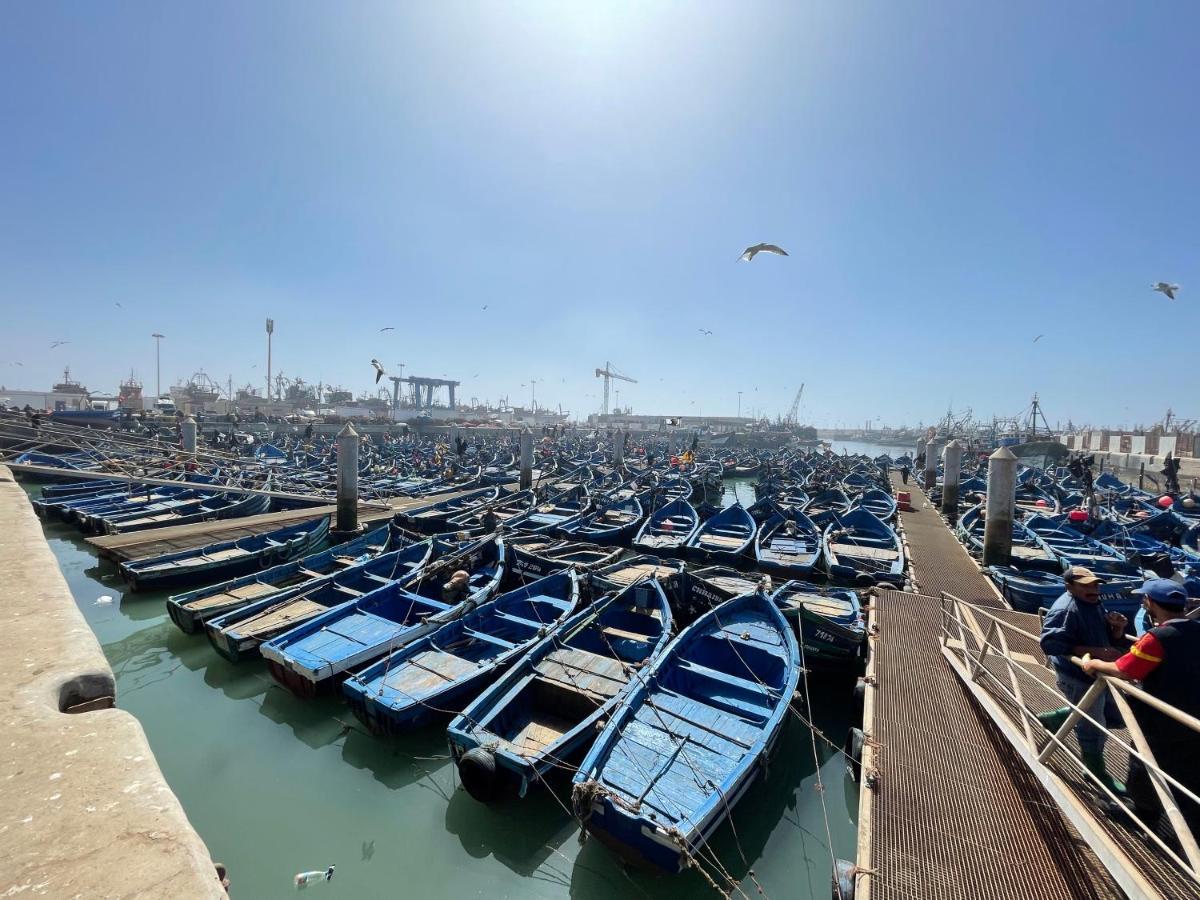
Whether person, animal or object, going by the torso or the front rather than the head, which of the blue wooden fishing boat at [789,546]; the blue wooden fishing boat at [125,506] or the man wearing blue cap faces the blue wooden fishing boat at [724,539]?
the man wearing blue cap

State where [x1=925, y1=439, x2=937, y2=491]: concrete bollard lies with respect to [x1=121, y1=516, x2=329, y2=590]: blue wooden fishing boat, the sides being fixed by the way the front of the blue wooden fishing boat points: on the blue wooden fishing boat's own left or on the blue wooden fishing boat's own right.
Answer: on the blue wooden fishing boat's own right
